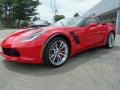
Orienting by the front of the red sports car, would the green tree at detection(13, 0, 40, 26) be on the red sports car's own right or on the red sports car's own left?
on the red sports car's own right

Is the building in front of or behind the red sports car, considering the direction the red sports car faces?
behind

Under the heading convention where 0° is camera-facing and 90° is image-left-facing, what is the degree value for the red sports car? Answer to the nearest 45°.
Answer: approximately 45°
